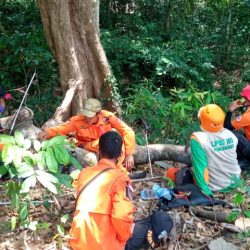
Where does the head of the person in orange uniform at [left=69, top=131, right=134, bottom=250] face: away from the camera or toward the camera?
away from the camera

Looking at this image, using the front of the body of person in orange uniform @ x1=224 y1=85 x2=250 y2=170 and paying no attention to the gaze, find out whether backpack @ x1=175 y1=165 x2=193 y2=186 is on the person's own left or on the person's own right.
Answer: on the person's own left

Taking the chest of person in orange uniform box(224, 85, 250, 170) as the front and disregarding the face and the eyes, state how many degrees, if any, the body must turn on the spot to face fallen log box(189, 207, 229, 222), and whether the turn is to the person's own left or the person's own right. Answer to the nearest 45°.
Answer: approximately 90° to the person's own left

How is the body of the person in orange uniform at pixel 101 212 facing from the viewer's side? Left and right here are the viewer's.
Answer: facing away from the viewer and to the right of the viewer

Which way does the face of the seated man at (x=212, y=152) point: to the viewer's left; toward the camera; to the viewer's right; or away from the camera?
away from the camera

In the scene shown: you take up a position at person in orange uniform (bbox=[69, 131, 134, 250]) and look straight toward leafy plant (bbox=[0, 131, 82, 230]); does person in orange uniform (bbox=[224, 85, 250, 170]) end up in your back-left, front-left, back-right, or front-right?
back-right

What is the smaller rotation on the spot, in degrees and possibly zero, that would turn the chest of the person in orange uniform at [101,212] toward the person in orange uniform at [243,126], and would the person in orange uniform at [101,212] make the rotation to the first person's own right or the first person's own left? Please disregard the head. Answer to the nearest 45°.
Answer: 0° — they already face them

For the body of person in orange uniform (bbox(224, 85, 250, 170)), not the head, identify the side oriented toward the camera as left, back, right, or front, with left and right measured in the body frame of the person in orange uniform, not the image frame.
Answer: left

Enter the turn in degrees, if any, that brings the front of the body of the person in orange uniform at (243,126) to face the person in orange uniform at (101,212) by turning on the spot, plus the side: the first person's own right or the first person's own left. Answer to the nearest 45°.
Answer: approximately 90° to the first person's own left

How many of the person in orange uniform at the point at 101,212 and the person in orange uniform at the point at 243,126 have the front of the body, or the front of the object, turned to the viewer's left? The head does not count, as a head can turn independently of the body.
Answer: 1
